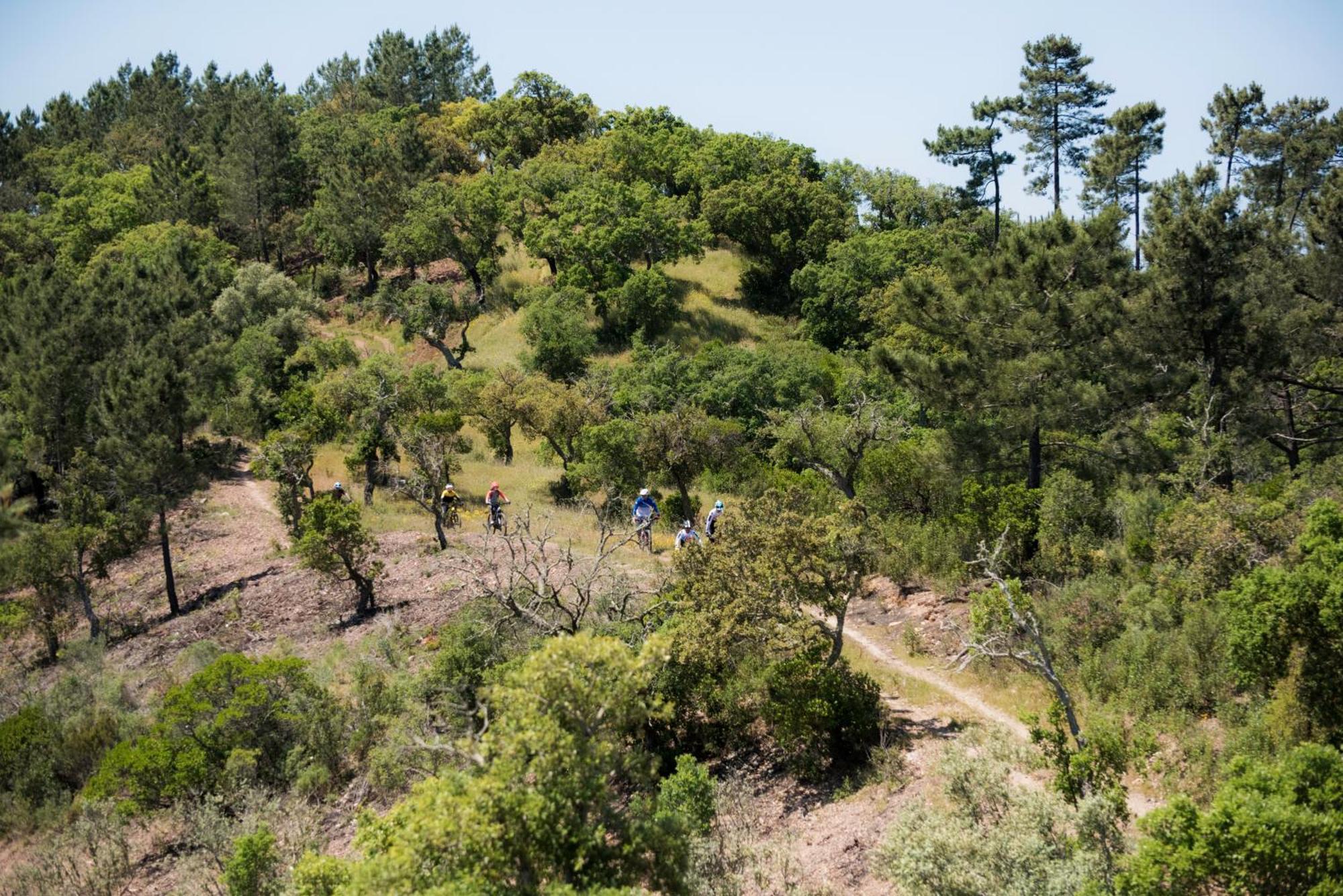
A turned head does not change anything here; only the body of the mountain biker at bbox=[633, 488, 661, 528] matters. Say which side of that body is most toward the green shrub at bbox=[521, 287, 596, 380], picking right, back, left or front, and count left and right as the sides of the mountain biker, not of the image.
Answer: back

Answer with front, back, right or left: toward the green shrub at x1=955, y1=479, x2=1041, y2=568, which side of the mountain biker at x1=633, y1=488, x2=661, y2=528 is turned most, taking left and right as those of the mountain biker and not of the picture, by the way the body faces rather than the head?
left

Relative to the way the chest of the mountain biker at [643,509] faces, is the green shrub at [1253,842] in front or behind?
in front

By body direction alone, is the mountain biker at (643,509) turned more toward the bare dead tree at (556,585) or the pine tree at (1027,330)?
the bare dead tree

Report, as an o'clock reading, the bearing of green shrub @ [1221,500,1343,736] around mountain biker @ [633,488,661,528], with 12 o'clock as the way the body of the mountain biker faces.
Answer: The green shrub is roughly at 11 o'clock from the mountain biker.

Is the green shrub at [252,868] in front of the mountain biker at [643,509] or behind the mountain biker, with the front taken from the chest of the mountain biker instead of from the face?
in front

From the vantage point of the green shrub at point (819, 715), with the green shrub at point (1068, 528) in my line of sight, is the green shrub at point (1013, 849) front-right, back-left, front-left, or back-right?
back-right

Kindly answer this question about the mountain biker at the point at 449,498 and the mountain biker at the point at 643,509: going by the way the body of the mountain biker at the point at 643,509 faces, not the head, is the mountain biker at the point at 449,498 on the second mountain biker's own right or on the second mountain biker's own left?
on the second mountain biker's own right

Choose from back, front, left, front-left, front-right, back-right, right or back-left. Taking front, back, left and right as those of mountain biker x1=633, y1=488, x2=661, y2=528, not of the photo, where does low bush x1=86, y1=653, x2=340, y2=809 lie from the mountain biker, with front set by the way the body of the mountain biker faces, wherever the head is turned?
front-right

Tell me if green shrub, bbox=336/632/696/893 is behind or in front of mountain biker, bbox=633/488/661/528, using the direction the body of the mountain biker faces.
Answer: in front

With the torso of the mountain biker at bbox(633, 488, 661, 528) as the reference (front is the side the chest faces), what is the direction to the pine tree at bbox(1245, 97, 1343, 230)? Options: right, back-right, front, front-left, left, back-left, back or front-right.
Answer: back-left

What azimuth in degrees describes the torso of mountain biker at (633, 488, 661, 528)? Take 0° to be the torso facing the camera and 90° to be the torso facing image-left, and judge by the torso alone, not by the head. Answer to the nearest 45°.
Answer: approximately 0°

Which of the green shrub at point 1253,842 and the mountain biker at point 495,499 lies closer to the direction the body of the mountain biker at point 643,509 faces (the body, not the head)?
the green shrub
